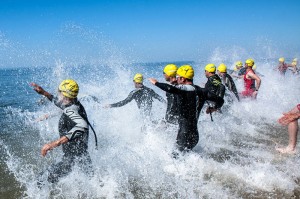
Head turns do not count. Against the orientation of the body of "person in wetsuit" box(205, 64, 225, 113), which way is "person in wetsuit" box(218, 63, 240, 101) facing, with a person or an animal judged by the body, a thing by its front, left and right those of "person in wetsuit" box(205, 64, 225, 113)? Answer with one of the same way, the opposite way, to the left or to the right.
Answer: the same way

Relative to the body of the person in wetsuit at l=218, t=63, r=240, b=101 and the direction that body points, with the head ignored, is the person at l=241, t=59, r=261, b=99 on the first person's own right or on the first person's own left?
on the first person's own right

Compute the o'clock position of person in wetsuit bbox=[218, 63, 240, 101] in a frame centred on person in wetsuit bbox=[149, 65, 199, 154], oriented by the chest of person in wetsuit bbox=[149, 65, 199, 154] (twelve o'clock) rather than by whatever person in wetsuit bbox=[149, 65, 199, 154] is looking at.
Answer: person in wetsuit bbox=[218, 63, 240, 101] is roughly at 2 o'clock from person in wetsuit bbox=[149, 65, 199, 154].

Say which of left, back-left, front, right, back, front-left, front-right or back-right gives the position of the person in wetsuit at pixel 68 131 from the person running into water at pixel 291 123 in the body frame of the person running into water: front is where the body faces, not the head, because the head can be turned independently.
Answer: front-left

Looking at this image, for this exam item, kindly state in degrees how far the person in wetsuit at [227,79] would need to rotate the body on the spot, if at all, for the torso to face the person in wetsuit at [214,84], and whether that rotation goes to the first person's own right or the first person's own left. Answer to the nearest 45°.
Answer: approximately 90° to the first person's own left

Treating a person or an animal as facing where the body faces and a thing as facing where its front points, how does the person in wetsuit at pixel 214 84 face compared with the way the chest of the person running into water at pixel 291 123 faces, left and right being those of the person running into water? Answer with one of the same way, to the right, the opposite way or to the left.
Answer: the same way

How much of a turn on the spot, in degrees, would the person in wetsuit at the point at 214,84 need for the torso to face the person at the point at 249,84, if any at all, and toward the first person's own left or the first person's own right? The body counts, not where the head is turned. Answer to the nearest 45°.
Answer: approximately 90° to the first person's own right

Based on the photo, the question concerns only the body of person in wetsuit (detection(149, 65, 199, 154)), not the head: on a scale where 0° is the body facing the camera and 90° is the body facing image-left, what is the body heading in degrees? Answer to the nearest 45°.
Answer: approximately 135°

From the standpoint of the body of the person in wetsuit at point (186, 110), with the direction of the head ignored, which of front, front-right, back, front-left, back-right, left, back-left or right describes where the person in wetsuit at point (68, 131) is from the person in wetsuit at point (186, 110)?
left

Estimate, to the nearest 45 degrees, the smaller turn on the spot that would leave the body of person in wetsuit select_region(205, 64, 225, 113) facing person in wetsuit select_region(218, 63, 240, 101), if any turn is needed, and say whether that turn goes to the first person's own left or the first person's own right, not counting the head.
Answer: approximately 90° to the first person's own right
